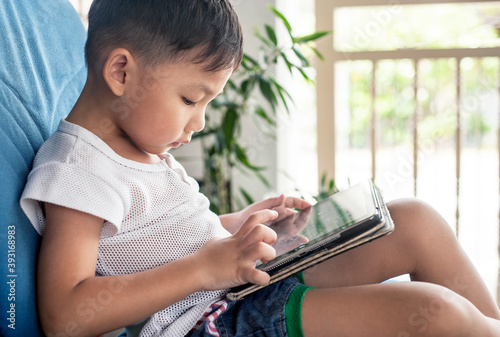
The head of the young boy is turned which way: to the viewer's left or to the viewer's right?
to the viewer's right

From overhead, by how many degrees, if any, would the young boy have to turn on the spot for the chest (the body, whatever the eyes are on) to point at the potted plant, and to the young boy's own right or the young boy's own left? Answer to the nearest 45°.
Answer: approximately 90° to the young boy's own left

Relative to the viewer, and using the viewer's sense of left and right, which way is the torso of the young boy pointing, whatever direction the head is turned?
facing to the right of the viewer
